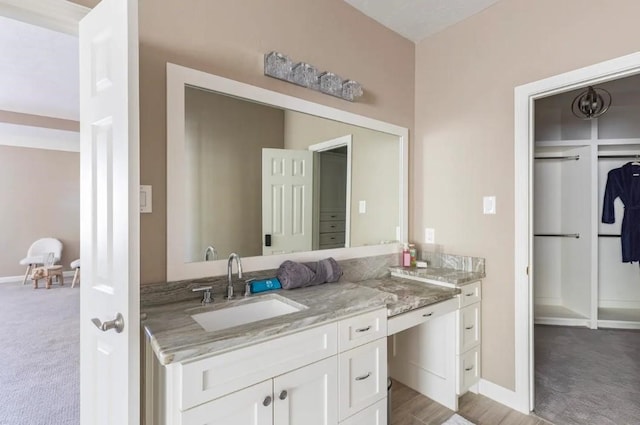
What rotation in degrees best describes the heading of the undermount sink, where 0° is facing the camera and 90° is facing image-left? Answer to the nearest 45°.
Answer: approximately 315°

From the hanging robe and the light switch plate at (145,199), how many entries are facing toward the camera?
2

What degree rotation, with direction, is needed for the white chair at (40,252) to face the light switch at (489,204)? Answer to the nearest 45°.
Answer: approximately 45° to its left
